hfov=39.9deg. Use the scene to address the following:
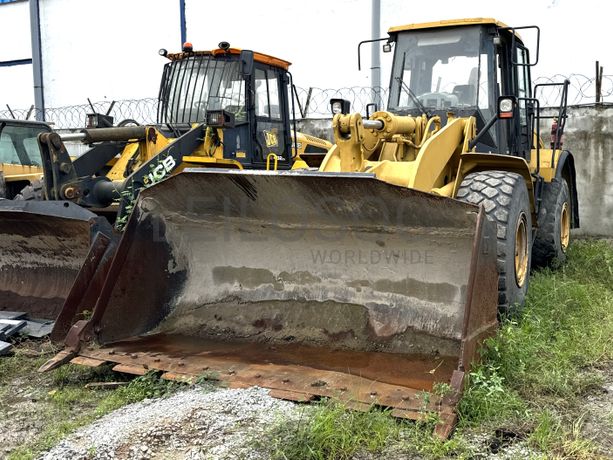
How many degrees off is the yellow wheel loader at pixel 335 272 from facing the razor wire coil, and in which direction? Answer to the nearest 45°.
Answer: approximately 135° to its right

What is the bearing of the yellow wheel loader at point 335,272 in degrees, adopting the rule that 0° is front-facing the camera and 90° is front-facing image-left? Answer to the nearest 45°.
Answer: approximately 45°

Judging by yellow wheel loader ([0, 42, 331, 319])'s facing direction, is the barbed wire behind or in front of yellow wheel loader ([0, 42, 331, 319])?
behind

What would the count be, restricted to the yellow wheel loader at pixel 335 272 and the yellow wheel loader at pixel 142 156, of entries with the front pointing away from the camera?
0

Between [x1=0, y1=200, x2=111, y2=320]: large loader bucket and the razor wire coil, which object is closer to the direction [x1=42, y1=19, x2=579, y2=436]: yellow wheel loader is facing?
the large loader bucket

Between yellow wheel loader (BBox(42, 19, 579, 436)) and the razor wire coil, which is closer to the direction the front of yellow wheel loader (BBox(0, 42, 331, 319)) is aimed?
the yellow wheel loader

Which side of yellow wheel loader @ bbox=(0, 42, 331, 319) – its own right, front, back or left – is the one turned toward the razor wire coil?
back

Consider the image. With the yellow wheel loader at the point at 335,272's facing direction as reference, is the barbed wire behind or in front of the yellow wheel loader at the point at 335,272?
behind

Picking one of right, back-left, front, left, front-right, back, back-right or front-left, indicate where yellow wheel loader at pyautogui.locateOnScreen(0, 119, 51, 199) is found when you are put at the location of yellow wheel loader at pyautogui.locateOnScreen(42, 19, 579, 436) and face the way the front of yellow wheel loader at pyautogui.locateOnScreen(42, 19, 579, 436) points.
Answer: right

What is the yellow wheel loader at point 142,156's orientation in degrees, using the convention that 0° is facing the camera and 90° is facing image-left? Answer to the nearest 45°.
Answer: approximately 45°

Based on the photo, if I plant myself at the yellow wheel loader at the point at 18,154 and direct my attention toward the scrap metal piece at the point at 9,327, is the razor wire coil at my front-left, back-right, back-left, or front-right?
back-left

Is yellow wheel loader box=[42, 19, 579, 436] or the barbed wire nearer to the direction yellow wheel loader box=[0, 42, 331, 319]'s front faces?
the yellow wheel loader
